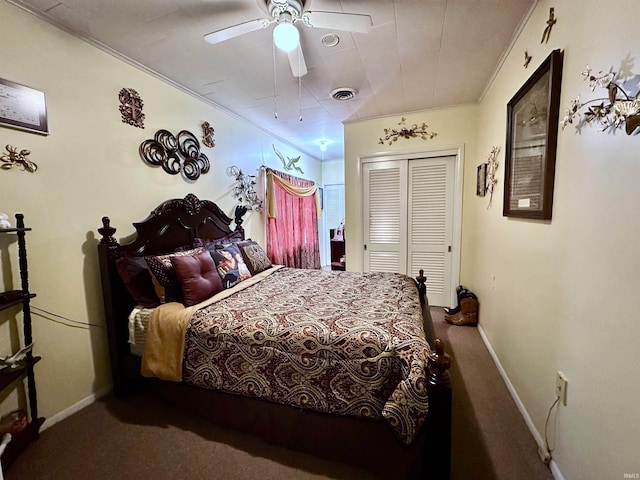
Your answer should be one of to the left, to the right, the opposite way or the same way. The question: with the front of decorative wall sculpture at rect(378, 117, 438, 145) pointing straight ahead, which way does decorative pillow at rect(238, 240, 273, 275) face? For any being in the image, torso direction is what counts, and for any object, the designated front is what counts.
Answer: to the left

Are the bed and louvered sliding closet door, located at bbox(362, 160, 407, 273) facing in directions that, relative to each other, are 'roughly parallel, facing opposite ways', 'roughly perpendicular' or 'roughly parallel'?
roughly perpendicular

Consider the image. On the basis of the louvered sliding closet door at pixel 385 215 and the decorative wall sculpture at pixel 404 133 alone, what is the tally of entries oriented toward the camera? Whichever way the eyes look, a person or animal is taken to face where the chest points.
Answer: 2

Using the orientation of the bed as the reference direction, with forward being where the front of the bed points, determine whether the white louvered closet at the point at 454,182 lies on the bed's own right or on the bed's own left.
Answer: on the bed's own left

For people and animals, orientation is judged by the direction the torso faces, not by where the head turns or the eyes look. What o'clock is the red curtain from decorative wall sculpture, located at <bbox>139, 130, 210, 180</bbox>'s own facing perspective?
The red curtain is roughly at 9 o'clock from the decorative wall sculpture.

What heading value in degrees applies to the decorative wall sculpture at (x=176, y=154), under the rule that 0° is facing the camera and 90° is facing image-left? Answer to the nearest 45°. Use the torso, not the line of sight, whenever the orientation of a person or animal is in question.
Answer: approximately 315°

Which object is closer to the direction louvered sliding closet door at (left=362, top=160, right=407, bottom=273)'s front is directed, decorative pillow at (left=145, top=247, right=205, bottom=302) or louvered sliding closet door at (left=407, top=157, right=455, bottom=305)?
the decorative pillow
